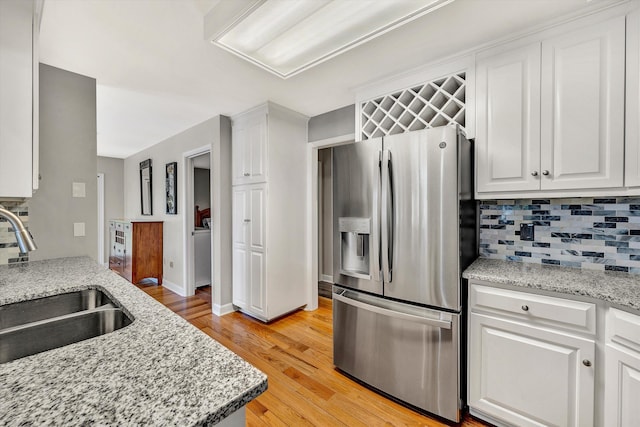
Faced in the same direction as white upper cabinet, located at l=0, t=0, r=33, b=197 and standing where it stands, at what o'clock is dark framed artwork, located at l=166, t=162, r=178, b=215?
The dark framed artwork is roughly at 10 o'clock from the white upper cabinet.

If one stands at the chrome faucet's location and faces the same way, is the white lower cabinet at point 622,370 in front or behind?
in front

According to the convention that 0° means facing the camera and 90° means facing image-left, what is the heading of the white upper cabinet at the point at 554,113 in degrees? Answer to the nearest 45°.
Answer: approximately 45°

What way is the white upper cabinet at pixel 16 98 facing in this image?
to the viewer's right

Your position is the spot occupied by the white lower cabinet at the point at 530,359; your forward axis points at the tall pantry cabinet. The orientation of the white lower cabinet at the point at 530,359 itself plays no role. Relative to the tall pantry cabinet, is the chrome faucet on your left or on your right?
left

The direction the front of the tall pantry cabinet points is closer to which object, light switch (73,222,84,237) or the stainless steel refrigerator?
the light switch

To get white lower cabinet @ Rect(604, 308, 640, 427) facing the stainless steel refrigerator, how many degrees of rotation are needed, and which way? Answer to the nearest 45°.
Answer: approximately 45° to its right

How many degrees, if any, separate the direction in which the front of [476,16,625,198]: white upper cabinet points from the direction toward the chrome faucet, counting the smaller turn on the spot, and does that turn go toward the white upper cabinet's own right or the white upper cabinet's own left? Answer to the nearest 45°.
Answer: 0° — it already faces it

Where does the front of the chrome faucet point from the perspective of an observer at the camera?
facing to the right of the viewer
